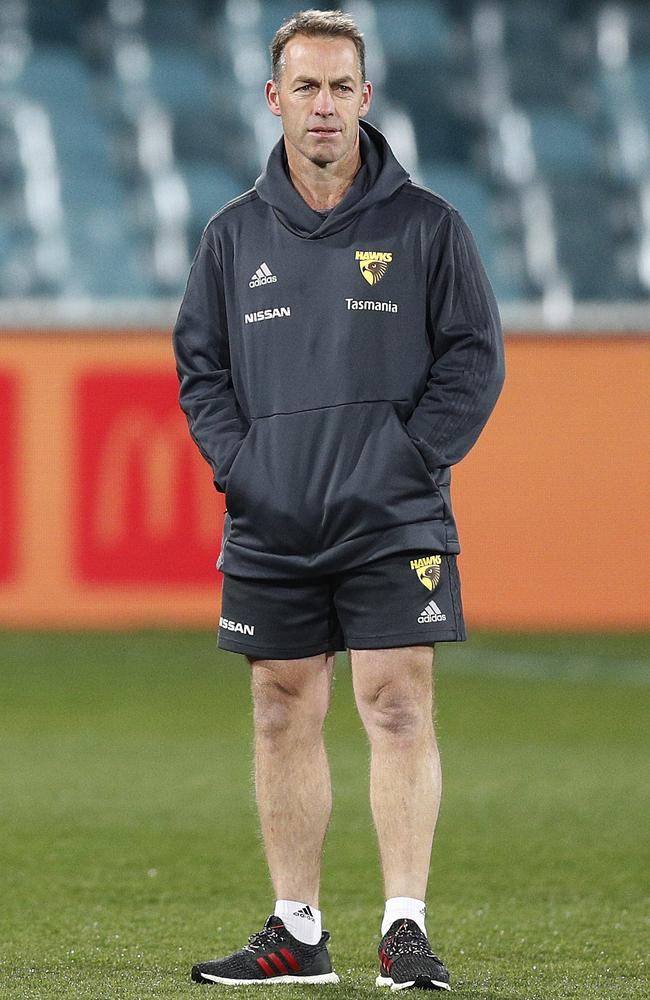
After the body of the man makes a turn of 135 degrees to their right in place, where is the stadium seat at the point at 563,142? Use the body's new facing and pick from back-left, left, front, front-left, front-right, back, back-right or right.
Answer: front-right

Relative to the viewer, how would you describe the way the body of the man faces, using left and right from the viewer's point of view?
facing the viewer

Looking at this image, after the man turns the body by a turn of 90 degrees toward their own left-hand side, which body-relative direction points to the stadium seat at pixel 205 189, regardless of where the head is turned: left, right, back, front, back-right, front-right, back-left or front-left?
left

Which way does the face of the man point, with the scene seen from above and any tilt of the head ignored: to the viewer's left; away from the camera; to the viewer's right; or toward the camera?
toward the camera
